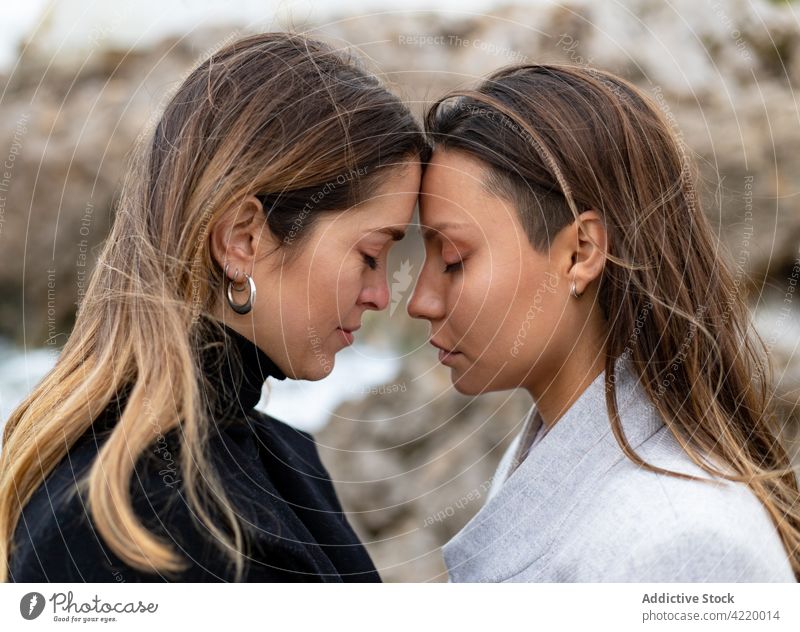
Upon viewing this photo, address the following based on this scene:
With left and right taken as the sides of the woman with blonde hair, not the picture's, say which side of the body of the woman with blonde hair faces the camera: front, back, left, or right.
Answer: right

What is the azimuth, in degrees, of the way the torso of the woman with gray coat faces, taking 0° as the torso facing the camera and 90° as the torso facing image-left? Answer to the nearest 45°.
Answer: approximately 90°

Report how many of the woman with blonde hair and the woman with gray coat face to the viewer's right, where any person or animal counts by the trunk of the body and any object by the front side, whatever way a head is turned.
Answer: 1

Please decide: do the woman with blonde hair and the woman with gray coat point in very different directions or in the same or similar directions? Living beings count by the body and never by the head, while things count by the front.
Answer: very different directions
